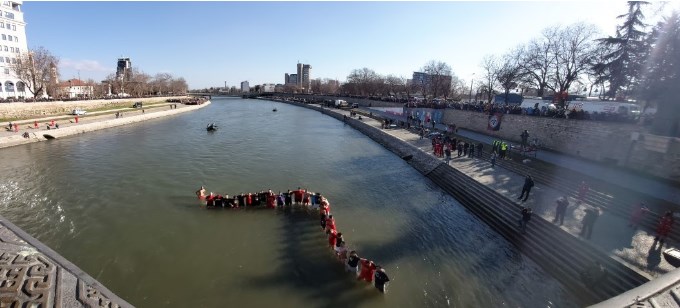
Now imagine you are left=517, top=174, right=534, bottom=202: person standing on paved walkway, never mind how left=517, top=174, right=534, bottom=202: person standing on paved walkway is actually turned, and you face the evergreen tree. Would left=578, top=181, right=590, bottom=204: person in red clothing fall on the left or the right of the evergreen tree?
right

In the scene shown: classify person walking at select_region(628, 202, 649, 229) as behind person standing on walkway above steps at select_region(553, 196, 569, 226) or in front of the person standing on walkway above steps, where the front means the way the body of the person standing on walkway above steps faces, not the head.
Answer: behind

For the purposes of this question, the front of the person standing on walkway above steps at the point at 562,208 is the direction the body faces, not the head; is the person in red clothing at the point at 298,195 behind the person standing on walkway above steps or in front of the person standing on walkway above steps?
in front

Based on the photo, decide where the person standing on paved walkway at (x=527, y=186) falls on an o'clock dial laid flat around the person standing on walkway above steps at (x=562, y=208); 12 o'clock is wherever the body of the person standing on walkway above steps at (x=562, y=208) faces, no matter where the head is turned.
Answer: the person standing on paved walkway at (x=527, y=186) is roughly at 2 o'clock from the person standing on walkway above steps at (x=562, y=208).

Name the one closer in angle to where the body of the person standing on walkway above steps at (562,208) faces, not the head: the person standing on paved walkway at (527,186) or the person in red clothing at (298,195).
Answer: the person in red clothing

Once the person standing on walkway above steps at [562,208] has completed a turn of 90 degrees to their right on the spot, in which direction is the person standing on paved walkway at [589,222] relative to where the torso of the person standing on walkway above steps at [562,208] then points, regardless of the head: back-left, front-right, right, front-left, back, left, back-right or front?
back-right

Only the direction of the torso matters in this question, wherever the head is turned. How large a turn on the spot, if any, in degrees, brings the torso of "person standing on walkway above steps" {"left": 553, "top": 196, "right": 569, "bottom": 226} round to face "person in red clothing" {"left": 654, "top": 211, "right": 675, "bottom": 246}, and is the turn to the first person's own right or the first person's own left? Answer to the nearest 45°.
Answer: approximately 180°

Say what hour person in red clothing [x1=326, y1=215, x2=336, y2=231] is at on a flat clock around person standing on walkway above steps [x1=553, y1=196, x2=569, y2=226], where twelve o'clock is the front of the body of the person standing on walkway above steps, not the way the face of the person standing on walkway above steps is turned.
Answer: The person in red clothing is roughly at 11 o'clock from the person standing on walkway above steps.

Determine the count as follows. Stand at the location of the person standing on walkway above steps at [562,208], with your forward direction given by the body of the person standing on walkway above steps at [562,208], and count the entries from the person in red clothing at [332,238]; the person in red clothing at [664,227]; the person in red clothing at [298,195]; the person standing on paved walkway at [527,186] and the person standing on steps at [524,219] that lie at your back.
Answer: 1

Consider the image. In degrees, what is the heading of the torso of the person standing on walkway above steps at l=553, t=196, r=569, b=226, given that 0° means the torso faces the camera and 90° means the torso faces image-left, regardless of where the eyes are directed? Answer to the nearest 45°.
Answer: approximately 90°

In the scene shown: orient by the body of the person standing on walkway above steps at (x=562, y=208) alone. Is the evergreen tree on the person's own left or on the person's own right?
on the person's own right

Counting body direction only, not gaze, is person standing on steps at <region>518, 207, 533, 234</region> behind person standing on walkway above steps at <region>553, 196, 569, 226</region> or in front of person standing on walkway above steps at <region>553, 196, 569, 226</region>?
in front

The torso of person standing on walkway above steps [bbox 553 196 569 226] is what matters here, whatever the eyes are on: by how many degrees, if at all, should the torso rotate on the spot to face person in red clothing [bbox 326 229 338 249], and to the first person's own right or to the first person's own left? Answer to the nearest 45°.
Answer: approximately 45° to the first person's own left
